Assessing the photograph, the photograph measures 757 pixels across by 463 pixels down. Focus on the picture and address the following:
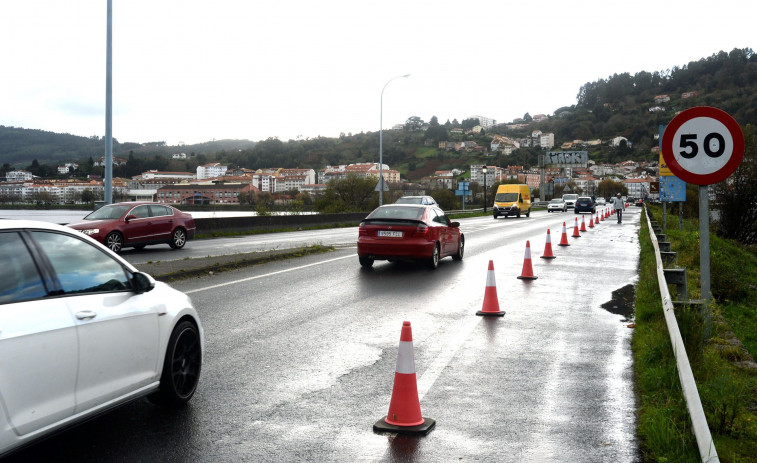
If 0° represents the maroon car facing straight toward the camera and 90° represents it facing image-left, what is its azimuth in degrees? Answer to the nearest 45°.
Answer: approximately 45°

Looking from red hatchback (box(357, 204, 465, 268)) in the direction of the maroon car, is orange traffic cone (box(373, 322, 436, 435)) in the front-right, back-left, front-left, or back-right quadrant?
back-left

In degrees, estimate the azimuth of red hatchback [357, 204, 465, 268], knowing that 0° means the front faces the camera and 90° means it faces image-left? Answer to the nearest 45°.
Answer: approximately 225°

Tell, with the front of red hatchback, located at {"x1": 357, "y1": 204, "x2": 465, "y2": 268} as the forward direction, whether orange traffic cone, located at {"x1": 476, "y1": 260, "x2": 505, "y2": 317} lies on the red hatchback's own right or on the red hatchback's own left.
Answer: on the red hatchback's own right

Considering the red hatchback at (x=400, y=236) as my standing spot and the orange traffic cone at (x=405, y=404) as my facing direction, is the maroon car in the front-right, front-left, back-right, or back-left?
back-right

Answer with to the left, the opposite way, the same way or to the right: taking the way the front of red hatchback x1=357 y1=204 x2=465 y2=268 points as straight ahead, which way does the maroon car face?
the opposite way

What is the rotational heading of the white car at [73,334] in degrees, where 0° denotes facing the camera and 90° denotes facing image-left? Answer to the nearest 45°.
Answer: approximately 225°
